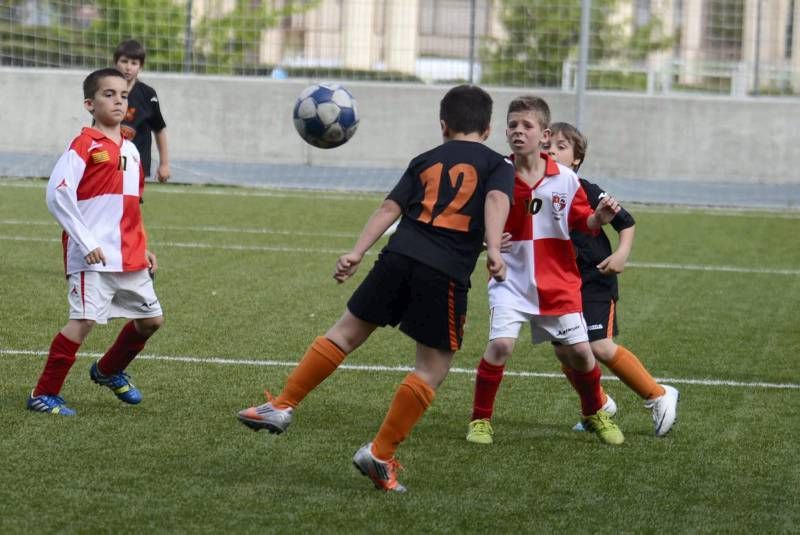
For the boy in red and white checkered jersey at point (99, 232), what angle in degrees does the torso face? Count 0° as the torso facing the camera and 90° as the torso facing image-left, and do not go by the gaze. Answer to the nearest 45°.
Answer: approximately 315°

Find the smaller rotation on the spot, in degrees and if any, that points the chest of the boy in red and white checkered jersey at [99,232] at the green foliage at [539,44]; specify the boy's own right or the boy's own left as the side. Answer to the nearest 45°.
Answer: approximately 90° to the boy's own left

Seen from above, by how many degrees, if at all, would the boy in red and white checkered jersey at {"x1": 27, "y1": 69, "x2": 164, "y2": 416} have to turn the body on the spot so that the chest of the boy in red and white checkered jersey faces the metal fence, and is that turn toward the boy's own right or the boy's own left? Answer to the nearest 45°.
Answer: approximately 135° to the boy's own left

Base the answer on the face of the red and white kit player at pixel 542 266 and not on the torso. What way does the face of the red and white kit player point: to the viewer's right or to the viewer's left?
to the viewer's left

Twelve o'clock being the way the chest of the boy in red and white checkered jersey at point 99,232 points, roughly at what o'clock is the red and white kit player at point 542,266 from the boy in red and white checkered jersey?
The red and white kit player is roughly at 11 o'clock from the boy in red and white checkered jersey.

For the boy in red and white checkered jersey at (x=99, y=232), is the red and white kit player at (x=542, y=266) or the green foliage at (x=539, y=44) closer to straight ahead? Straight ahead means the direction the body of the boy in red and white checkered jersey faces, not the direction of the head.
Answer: the red and white kit player

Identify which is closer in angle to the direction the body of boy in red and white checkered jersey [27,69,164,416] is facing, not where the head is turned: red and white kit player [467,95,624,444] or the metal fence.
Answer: the red and white kit player

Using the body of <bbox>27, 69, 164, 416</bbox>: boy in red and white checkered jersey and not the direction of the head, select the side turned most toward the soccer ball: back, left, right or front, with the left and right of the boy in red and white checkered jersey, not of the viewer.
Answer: left
